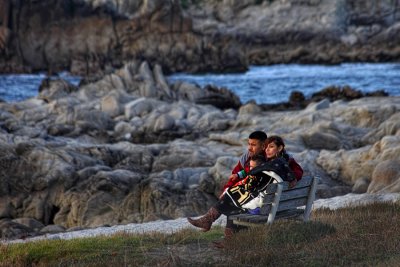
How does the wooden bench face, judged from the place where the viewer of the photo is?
facing away from the viewer and to the left of the viewer
